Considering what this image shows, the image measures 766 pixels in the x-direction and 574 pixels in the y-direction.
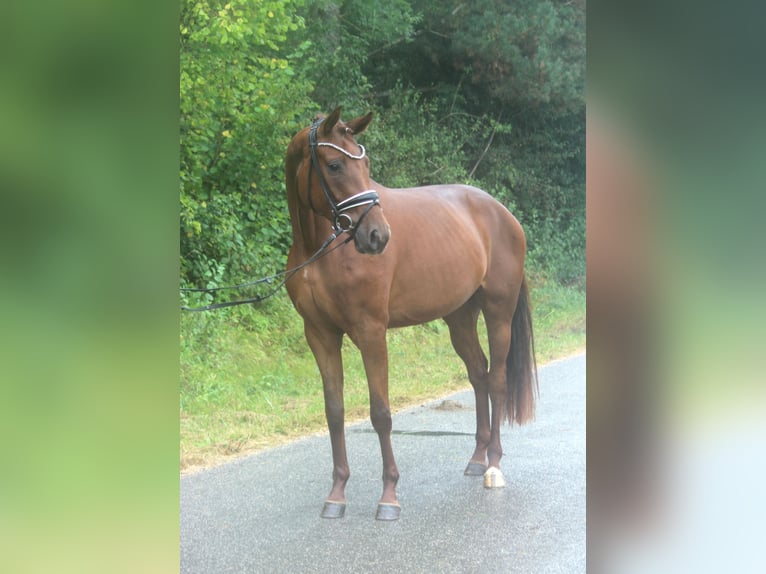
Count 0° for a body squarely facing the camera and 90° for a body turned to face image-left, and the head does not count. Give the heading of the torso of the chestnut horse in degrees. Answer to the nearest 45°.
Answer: approximately 45°
